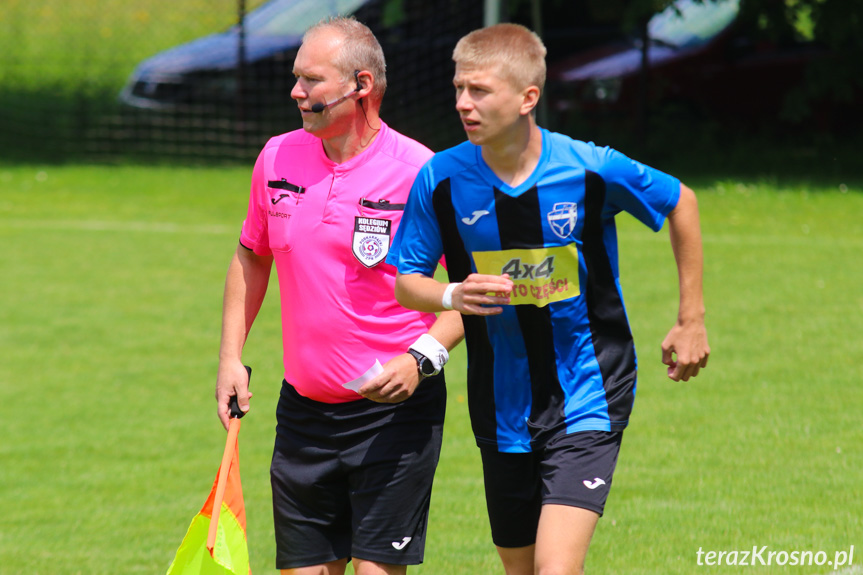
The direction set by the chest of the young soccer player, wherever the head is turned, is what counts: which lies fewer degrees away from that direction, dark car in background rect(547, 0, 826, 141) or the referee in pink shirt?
the referee in pink shirt

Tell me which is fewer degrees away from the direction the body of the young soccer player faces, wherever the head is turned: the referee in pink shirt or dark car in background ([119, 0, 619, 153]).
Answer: the referee in pink shirt

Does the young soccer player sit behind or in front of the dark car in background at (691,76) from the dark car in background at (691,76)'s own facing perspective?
in front

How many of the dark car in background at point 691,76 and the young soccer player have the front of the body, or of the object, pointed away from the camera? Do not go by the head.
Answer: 0

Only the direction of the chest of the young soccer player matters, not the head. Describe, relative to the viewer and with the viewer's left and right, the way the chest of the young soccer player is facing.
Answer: facing the viewer and to the left of the viewer

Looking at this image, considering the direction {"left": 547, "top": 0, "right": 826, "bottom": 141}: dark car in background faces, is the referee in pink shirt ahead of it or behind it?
ahead

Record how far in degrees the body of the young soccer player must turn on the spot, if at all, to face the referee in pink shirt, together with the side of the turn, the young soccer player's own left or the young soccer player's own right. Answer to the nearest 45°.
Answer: approximately 45° to the young soccer player's own right

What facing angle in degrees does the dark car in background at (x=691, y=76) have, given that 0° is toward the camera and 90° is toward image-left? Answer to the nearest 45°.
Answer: approximately 45°

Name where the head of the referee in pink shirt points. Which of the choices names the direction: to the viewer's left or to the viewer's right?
to the viewer's left

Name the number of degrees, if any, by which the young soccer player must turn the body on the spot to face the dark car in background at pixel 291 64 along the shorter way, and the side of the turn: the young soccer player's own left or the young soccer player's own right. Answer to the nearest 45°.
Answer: approximately 135° to the young soccer player's own right

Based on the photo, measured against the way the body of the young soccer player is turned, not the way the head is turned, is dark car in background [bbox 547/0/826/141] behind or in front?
behind
